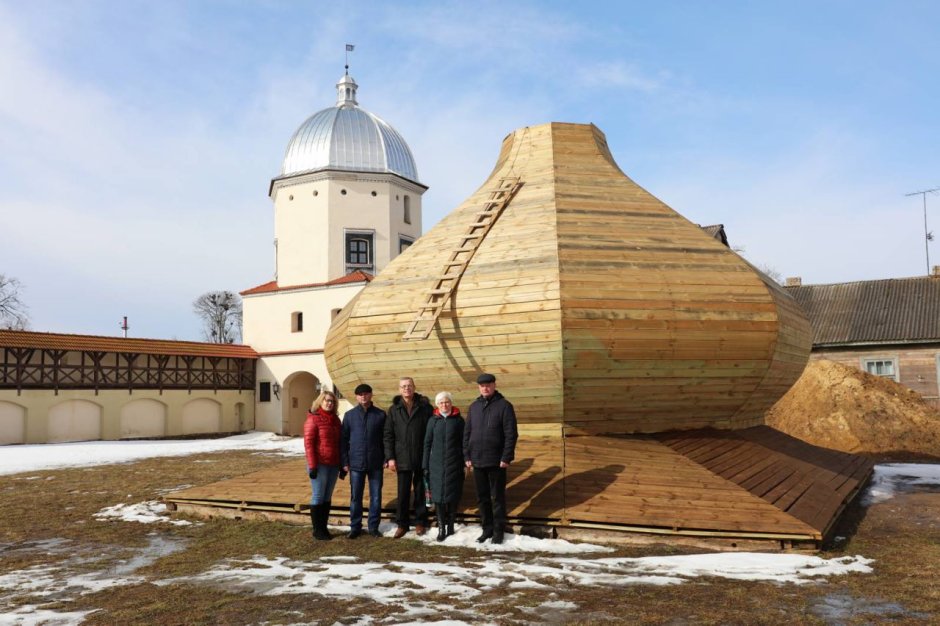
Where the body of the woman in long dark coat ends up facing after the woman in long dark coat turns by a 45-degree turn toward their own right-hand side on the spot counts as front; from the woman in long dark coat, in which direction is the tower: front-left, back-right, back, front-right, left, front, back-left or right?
back-right

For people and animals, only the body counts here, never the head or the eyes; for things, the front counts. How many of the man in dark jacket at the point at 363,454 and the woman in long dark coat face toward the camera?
2

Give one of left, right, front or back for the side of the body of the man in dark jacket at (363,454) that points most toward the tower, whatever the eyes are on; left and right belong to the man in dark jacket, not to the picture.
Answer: back

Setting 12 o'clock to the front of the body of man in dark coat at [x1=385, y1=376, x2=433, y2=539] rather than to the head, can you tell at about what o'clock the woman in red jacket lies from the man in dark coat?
The woman in red jacket is roughly at 3 o'clock from the man in dark coat.

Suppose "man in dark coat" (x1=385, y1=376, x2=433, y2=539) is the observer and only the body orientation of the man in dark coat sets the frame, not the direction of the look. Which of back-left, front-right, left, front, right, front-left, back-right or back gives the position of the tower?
back

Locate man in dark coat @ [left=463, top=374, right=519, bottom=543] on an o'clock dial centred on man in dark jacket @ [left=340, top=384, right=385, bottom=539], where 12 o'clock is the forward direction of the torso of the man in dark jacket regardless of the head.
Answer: The man in dark coat is roughly at 10 o'clock from the man in dark jacket.
